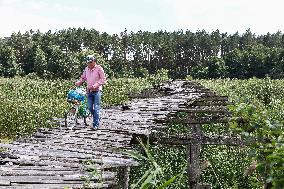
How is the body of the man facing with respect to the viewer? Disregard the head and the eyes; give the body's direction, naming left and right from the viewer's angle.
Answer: facing the viewer and to the left of the viewer
